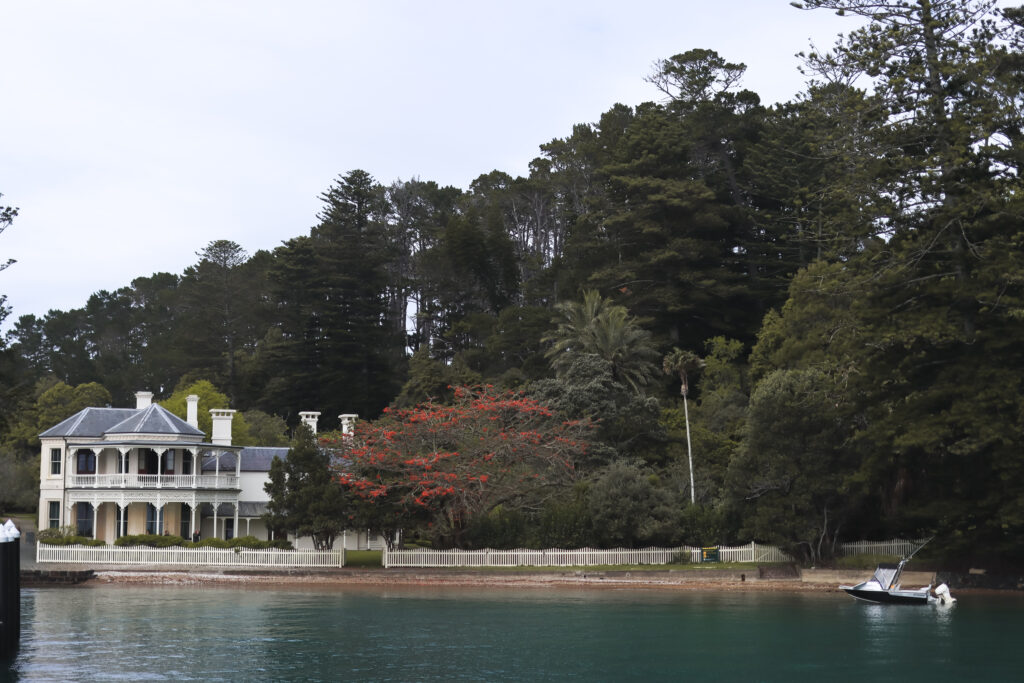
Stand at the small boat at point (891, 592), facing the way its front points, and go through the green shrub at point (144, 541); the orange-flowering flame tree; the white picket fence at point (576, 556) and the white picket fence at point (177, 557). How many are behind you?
0

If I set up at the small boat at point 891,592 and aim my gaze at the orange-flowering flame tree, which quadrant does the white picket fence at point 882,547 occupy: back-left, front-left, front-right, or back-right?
front-right

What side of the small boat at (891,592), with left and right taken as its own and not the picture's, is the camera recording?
left

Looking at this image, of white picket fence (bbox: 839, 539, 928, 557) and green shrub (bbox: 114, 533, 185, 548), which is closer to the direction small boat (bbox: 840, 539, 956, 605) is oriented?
the green shrub

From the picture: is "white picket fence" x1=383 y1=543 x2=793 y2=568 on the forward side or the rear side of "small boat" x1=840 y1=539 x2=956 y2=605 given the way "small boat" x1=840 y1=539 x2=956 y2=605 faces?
on the forward side

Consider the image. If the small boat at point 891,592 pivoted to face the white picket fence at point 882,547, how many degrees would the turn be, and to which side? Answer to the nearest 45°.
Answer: approximately 90° to its right

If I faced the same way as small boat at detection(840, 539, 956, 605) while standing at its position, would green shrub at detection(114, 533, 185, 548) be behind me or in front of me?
in front

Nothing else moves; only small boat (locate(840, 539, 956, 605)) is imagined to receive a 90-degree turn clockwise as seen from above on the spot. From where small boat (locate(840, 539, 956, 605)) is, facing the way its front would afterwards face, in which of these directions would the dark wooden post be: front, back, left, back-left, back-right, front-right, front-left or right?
back-left

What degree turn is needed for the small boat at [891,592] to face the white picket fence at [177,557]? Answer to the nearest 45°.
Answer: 0° — it already faces it
